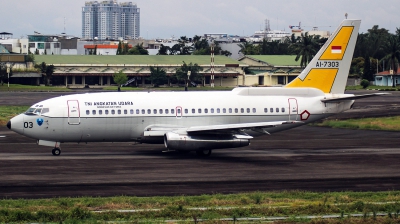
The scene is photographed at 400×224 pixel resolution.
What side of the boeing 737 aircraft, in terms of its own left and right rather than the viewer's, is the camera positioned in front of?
left
